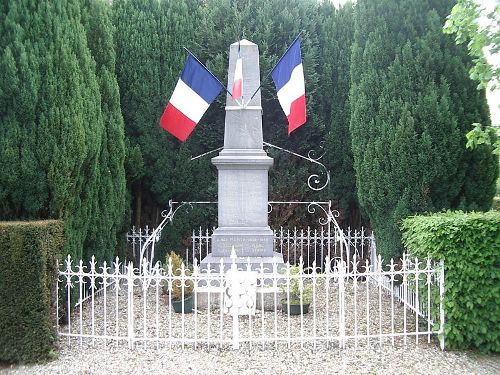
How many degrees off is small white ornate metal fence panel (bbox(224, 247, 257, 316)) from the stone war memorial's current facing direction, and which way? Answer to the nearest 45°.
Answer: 0° — it already faces it

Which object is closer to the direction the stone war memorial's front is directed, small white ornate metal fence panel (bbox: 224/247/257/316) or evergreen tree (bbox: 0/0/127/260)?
the small white ornate metal fence panel

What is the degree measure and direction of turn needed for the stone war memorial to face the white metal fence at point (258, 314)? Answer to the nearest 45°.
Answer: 0° — it already faces it

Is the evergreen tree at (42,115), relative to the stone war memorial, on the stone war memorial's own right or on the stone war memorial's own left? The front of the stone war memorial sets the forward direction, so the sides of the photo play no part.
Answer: on the stone war memorial's own right

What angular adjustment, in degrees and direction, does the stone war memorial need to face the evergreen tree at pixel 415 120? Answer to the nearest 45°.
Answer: approximately 90° to its left

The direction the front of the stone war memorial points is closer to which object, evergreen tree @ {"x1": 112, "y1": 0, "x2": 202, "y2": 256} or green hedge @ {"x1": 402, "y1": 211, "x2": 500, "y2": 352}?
the green hedge

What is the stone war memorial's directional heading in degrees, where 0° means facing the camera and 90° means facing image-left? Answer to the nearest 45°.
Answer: approximately 0°
